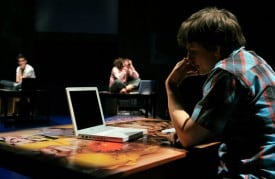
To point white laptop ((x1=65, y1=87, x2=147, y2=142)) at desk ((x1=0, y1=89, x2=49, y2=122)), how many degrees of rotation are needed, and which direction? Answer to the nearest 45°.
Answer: approximately 135° to its left

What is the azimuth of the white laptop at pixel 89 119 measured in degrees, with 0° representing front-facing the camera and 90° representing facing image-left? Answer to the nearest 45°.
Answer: approximately 315°
